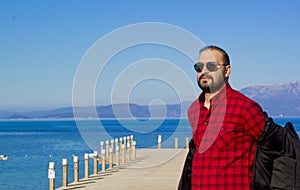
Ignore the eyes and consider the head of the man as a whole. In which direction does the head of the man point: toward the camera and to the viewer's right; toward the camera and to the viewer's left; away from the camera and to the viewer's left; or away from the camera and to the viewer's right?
toward the camera and to the viewer's left

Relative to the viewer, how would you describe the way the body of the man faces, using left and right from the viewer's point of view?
facing the viewer and to the left of the viewer

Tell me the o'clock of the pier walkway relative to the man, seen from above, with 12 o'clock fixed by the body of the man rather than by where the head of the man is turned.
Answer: The pier walkway is roughly at 4 o'clock from the man.
